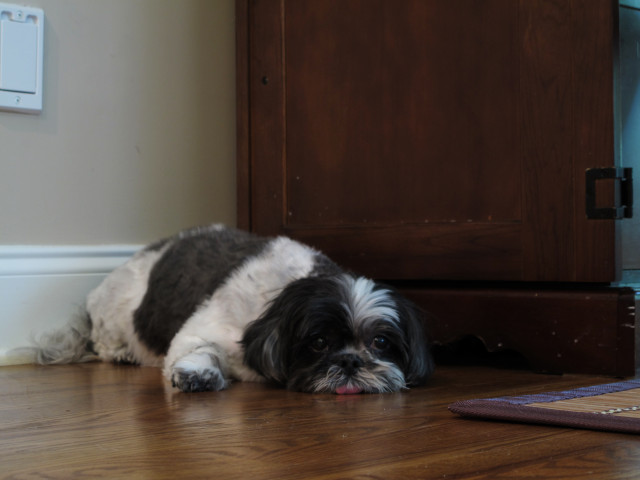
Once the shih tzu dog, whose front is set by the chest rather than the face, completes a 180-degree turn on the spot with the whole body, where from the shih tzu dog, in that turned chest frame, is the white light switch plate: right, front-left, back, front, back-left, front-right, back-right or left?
front

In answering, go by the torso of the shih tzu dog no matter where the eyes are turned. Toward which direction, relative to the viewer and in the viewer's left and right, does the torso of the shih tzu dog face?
facing the viewer and to the right of the viewer

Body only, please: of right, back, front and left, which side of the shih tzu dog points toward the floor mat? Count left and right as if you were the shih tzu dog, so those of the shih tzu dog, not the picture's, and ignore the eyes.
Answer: front
